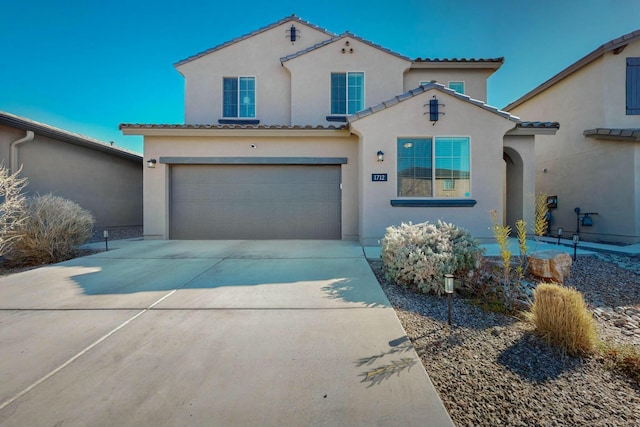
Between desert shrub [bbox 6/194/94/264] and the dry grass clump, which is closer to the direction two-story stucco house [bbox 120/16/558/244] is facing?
the dry grass clump

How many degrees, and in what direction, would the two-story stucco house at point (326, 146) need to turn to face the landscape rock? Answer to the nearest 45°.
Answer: approximately 45° to its left

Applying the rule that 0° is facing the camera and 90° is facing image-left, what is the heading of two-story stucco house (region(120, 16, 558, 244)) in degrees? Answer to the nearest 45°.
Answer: approximately 0°

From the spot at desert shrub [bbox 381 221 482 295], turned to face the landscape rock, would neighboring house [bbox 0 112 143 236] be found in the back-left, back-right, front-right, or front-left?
back-left

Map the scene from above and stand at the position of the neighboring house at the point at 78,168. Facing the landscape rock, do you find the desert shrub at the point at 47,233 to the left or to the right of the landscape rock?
right

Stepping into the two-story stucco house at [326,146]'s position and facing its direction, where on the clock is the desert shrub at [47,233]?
The desert shrub is roughly at 2 o'clock from the two-story stucco house.
